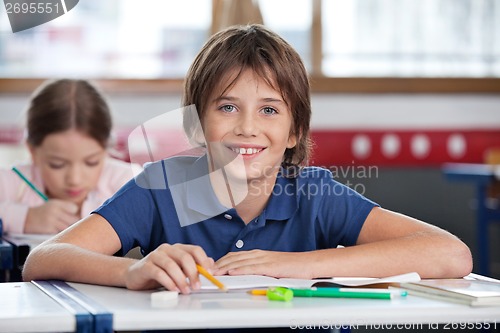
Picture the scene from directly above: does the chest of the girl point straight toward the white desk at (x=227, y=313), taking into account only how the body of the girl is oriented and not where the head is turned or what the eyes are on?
yes

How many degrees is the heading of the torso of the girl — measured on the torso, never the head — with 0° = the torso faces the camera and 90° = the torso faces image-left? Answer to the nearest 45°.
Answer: approximately 0°

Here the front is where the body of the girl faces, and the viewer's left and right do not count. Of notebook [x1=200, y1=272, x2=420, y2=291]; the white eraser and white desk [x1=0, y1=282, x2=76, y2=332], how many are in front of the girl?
3

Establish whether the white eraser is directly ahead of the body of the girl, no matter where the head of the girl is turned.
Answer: yes

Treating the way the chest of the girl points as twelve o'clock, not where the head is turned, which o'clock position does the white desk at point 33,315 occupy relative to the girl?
The white desk is roughly at 12 o'clock from the girl.

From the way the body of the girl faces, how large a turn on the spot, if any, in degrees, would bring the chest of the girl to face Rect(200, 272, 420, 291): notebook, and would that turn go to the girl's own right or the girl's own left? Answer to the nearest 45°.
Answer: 0° — they already face it
